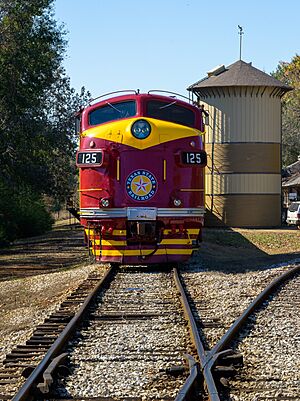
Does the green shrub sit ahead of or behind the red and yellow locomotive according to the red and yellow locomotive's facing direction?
behind

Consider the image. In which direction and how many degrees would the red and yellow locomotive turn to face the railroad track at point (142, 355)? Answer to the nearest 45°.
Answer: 0° — it already faces it

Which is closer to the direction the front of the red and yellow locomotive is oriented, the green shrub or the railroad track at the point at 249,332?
the railroad track

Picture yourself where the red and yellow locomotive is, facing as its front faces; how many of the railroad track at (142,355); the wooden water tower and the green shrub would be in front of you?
1

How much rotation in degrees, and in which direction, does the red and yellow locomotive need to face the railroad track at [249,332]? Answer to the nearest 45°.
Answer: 0° — it already faces it

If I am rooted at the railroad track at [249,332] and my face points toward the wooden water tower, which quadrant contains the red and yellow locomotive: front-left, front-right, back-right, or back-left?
front-left

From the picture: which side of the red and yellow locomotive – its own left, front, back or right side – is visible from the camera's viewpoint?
front

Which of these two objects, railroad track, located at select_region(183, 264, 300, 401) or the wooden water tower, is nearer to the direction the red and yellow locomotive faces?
the railroad track

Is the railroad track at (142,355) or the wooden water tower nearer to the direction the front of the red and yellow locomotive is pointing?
the railroad track
